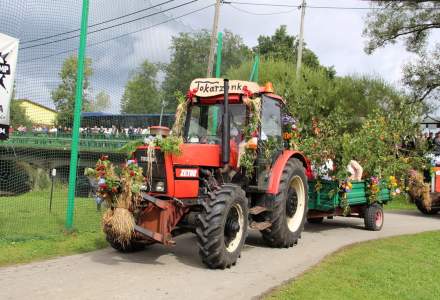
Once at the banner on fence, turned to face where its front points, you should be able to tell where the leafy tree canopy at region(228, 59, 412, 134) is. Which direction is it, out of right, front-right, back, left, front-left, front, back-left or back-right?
back-left

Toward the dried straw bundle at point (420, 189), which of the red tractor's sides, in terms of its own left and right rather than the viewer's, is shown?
back

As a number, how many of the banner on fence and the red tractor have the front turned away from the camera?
0

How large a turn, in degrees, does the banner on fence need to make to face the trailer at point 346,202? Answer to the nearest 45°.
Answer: approximately 90° to its left

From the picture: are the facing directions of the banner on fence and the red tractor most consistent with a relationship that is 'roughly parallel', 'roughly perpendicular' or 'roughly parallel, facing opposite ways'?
roughly perpendicular

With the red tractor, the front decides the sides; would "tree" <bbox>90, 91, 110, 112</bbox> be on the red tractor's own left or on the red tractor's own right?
on the red tractor's own right

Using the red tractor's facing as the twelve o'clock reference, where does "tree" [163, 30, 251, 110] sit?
The tree is roughly at 4 o'clock from the red tractor.

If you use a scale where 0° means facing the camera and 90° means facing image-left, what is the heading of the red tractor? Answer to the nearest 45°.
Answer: approximately 45°

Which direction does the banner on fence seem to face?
toward the camera

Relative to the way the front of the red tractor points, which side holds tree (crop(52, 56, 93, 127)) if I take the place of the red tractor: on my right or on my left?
on my right

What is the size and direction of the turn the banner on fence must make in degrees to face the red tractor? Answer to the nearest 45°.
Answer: approximately 90° to its left

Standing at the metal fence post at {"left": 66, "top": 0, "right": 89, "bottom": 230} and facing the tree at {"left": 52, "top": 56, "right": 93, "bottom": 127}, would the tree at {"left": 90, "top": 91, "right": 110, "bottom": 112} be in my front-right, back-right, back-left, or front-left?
front-right

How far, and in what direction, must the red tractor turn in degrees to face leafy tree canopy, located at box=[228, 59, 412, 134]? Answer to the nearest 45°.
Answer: approximately 135° to its right

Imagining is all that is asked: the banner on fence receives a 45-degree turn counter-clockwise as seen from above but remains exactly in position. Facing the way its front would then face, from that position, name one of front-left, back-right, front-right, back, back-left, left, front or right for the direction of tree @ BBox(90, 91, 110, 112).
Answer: left
